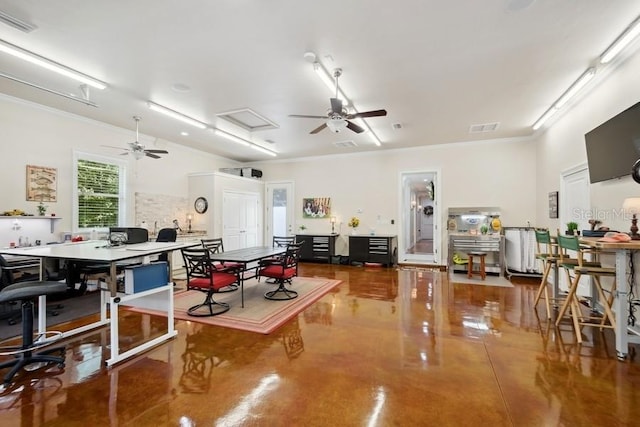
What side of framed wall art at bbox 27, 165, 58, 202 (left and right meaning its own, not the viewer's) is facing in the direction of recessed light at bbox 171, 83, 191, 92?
front

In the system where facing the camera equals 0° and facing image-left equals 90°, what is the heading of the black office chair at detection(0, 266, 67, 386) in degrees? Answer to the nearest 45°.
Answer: approximately 270°

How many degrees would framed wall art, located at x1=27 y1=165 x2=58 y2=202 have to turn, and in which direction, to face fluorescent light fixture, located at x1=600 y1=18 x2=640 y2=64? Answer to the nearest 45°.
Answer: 0° — it already faces it

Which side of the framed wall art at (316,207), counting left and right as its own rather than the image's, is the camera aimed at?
front

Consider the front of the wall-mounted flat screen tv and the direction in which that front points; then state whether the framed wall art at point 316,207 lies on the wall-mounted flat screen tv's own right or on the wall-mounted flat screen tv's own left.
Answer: on the wall-mounted flat screen tv's own right

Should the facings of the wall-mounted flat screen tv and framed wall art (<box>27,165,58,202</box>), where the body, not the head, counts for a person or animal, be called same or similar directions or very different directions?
very different directions

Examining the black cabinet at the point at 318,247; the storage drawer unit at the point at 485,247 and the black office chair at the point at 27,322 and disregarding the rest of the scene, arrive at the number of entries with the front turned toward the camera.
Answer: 2

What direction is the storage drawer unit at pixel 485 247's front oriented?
toward the camera

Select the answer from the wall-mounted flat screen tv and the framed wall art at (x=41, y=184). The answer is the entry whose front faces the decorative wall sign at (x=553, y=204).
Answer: the framed wall art

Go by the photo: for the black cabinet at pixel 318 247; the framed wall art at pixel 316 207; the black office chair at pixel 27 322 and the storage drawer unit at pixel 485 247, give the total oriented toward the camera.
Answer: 3

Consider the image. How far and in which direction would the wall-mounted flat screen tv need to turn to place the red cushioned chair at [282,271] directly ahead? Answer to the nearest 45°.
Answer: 0° — it already faces it

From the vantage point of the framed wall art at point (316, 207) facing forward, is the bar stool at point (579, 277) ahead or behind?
ahead

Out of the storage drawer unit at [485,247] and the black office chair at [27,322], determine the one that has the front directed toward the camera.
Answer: the storage drawer unit

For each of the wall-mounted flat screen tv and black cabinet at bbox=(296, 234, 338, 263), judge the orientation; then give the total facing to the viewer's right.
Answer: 0

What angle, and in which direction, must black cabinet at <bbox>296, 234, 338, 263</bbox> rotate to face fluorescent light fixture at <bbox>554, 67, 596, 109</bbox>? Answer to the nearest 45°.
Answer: approximately 45° to its left

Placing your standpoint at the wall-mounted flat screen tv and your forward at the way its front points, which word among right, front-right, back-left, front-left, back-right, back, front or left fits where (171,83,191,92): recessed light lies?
front

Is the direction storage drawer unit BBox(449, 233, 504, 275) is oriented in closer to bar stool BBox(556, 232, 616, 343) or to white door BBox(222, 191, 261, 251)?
the bar stool

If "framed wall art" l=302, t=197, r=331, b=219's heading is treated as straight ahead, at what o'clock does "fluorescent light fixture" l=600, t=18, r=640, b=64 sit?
The fluorescent light fixture is roughly at 11 o'clock from the framed wall art.

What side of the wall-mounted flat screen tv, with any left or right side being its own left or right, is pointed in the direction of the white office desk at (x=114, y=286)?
front

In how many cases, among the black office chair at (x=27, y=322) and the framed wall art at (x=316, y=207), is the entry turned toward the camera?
1

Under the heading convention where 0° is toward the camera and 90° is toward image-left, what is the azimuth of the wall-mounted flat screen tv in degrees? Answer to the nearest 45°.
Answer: approximately 45°
